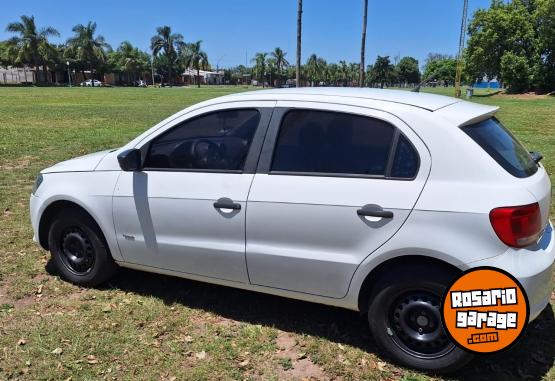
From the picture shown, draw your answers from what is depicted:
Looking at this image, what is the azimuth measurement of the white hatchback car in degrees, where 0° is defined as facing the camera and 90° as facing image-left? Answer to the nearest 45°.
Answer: approximately 135°

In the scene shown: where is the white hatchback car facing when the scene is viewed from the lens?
facing away from the viewer and to the left of the viewer
